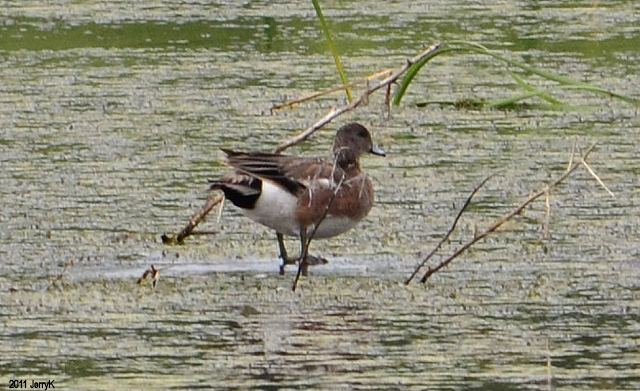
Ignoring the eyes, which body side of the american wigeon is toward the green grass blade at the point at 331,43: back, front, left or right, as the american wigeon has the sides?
left

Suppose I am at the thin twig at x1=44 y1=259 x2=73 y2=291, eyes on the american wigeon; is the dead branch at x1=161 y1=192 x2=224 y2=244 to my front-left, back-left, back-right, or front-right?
front-left

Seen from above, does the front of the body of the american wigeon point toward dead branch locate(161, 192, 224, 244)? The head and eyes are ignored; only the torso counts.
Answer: no

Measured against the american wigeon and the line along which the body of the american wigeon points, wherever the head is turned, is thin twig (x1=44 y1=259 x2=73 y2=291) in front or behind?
behind

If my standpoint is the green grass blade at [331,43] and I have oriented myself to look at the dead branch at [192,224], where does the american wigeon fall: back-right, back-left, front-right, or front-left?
front-left

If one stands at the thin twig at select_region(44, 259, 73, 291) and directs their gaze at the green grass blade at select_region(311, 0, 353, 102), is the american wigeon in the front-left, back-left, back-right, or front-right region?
front-right

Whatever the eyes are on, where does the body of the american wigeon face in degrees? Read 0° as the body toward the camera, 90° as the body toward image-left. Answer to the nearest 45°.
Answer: approximately 270°

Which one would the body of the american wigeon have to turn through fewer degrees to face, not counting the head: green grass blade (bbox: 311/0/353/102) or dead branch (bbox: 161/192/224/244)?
the green grass blade
